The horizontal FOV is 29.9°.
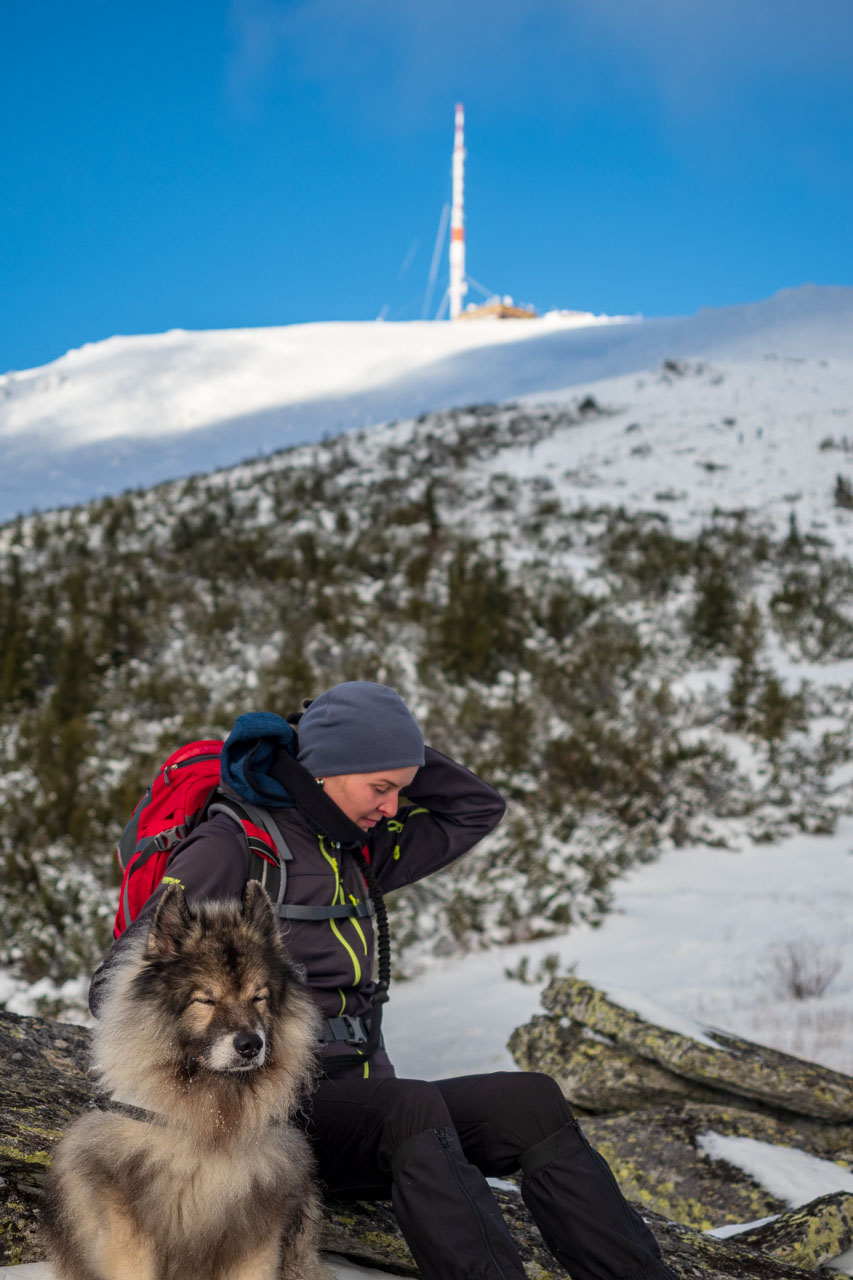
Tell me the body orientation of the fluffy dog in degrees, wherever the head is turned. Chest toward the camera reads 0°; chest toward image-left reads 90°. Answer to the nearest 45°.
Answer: approximately 0°

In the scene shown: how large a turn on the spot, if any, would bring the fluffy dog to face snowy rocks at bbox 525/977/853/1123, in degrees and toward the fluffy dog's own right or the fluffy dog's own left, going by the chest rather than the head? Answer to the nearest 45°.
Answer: approximately 135° to the fluffy dog's own left

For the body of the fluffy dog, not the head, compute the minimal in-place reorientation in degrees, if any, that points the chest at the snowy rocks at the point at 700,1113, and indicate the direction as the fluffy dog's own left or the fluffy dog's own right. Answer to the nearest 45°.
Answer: approximately 135° to the fluffy dog's own left

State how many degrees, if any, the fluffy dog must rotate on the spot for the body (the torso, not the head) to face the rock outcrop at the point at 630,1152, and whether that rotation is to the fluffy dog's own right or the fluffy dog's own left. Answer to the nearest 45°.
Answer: approximately 135° to the fluffy dog's own left
